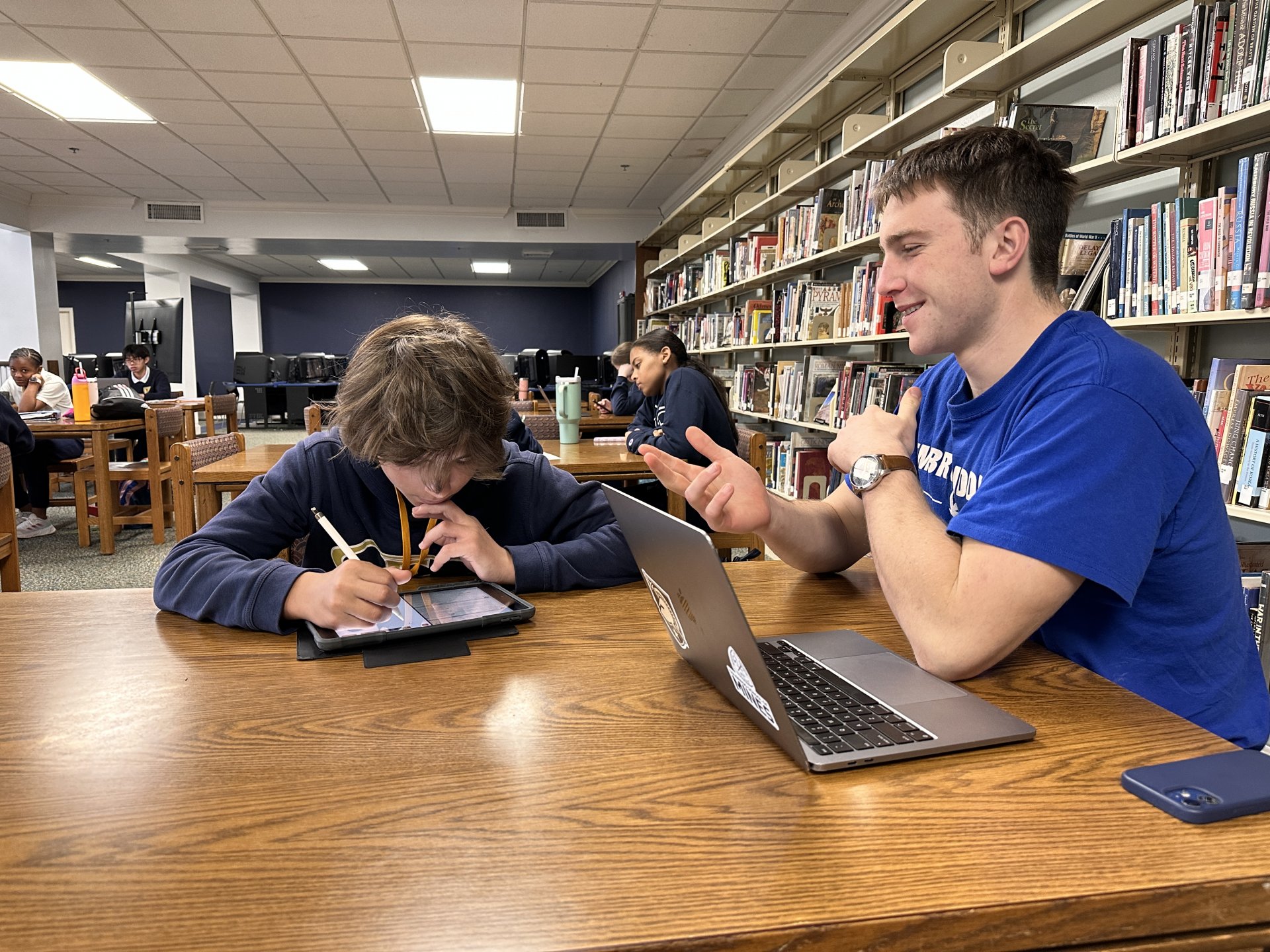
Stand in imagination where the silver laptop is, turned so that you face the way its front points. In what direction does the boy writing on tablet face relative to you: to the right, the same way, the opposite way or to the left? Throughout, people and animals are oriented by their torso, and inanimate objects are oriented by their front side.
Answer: to the right

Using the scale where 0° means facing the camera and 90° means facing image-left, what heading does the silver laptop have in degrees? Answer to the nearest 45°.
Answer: approximately 225°

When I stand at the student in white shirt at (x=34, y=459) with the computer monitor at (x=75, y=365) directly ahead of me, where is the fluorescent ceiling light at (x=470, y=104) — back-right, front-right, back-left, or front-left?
back-right

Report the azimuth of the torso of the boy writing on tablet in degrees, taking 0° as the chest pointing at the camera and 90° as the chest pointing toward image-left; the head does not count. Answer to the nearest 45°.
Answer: approximately 0°

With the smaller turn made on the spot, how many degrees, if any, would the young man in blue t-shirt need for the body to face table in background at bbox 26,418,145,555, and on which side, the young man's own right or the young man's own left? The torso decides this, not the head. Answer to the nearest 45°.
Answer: approximately 45° to the young man's own right

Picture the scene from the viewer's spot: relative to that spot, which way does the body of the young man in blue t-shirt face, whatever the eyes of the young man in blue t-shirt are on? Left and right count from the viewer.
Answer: facing to the left of the viewer

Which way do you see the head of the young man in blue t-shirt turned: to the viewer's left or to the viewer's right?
to the viewer's left

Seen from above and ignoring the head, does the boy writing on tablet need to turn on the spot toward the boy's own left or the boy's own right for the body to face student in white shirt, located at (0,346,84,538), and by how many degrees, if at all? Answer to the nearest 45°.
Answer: approximately 135° to the boy's own right

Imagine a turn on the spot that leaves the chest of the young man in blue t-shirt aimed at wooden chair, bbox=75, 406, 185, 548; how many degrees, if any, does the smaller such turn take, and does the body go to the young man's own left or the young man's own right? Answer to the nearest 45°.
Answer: approximately 45° to the young man's own right

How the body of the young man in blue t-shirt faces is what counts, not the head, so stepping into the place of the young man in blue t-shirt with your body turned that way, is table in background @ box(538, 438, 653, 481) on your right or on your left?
on your right
